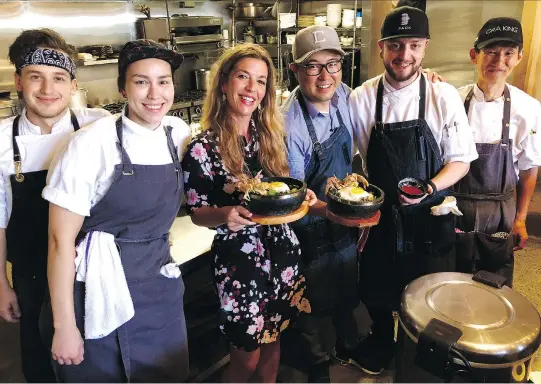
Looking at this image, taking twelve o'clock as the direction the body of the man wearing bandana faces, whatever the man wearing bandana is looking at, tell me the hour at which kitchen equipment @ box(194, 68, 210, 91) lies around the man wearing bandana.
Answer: The kitchen equipment is roughly at 7 o'clock from the man wearing bandana.

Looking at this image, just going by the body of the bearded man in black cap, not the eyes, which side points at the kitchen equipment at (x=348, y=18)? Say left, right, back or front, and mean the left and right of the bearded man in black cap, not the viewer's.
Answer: back

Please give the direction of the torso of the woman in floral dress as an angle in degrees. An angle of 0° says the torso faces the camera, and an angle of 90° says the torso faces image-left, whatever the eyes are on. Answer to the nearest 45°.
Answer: approximately 315°

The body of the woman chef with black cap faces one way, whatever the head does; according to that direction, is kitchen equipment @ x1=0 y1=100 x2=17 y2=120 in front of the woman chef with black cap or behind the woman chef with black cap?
behind

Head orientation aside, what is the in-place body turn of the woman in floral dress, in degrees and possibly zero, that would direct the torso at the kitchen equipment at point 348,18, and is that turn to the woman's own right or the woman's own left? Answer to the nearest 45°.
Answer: approximately 135° to the woman's own left

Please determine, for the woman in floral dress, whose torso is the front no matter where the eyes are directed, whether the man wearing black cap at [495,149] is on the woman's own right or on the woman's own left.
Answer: on the woman's own left

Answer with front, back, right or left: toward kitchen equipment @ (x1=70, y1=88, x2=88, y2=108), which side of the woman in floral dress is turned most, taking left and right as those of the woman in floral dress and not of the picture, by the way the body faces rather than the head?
back

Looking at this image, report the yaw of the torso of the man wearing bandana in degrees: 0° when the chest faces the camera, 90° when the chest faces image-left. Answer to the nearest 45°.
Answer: approximately 0°

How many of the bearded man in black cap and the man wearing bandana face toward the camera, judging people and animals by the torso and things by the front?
2
